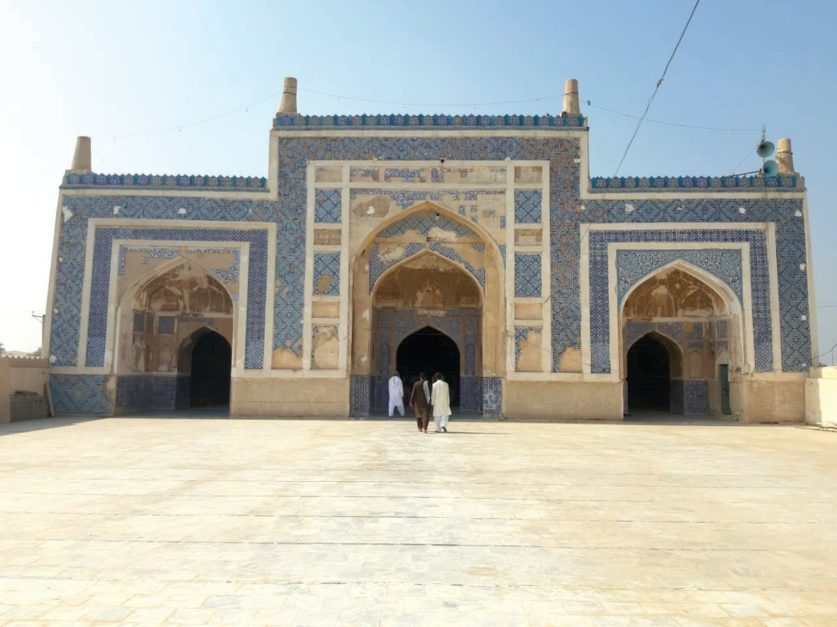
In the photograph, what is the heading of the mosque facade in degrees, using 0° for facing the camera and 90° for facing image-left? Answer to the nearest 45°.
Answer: approximately 0°
